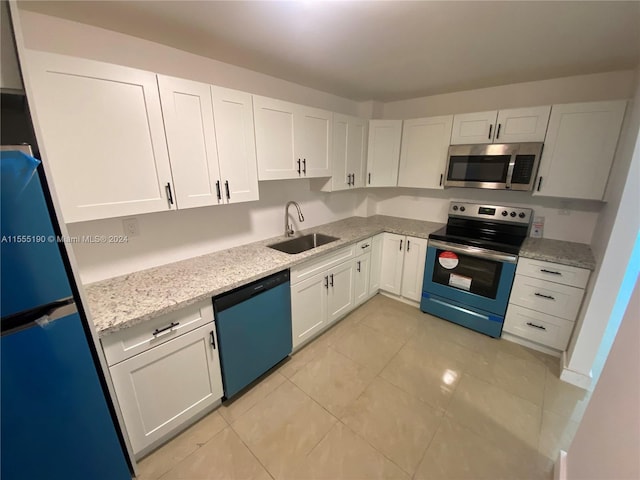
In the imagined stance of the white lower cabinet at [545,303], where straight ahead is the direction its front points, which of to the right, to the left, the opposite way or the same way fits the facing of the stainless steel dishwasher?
to the left

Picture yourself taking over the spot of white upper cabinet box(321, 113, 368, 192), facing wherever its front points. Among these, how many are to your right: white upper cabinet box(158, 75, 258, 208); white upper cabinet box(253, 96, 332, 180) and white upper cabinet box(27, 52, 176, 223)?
3

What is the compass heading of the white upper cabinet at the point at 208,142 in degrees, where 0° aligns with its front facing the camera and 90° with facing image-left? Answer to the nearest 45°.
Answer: approximately 315°

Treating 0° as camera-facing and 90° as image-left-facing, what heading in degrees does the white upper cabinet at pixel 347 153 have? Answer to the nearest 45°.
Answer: approximately 315°

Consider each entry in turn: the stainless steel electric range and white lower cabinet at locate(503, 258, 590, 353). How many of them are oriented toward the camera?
2

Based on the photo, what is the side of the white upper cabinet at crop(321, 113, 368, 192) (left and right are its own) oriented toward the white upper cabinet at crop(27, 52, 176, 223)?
right

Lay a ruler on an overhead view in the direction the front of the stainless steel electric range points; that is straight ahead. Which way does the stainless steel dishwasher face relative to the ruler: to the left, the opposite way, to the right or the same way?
to the left

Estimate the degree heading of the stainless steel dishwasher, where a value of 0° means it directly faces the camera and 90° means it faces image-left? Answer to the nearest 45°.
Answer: approximately 315°

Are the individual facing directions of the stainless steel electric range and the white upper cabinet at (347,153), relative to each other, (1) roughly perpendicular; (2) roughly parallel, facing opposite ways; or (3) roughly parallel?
roughly perpendicular
